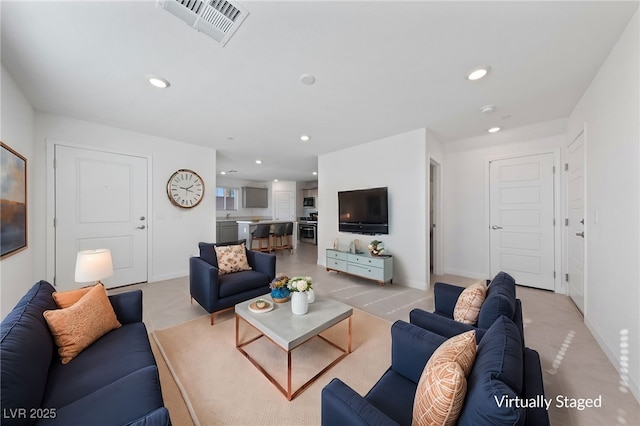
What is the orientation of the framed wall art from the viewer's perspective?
to the viewer's right

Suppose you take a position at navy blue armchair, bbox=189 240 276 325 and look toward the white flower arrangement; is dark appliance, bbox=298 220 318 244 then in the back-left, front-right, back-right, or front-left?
back-left

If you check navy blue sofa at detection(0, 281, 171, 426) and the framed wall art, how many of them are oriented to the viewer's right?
2

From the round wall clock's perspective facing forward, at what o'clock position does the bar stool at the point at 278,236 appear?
The bar stool is roughly at 8 o'clock from the round wall clock.

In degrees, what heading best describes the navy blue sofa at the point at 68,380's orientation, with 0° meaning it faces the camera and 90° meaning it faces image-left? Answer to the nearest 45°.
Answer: approximately 270°

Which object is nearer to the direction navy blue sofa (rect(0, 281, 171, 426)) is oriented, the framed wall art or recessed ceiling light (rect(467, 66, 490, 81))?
the recessed ceiling light

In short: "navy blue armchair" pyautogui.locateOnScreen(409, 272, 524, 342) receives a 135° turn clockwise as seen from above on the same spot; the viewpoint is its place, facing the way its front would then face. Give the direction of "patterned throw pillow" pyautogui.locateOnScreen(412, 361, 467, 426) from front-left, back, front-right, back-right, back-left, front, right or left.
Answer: back-right

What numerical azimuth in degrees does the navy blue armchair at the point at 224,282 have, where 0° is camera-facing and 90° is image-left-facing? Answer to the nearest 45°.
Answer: approximately 315°

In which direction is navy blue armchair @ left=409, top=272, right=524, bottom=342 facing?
to the viewer's left
